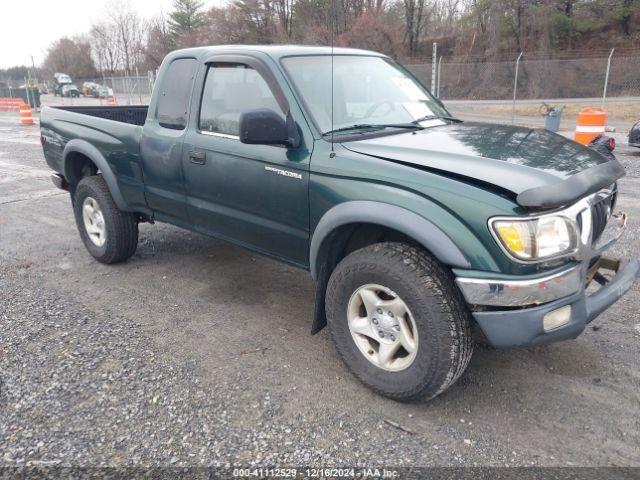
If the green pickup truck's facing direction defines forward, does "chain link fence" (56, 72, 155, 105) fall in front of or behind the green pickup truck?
behind

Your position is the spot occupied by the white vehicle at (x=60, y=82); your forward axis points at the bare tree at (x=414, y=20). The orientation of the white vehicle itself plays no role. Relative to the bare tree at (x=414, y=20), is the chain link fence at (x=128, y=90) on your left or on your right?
right

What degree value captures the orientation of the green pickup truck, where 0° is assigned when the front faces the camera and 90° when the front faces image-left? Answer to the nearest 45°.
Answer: approximately 315°

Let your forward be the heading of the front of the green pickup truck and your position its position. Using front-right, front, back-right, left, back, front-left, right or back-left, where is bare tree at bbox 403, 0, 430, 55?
back-left

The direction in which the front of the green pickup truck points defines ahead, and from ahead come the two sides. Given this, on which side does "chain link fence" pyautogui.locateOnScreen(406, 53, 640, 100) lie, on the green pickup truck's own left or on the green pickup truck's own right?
on the green pickup truck's own left

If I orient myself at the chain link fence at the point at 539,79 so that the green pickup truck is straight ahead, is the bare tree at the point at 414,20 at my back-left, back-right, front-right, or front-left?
back-right

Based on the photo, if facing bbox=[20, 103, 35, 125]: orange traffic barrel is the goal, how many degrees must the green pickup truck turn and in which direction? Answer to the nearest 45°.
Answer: approximately 180°

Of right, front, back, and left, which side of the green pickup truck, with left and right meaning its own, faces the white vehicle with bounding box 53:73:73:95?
back
